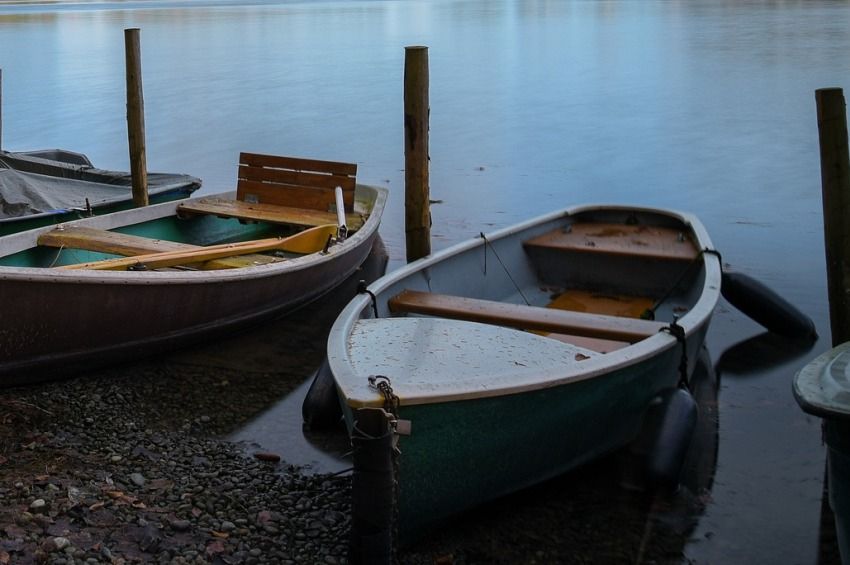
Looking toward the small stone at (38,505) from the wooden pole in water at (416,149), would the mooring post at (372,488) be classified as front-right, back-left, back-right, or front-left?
front-left

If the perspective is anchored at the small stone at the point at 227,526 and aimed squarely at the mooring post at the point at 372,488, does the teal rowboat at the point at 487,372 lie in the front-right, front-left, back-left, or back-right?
front-left

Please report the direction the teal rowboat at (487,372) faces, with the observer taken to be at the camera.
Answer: facing the viewer and to the left of the viewer

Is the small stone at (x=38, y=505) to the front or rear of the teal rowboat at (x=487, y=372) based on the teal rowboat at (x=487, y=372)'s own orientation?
to the front

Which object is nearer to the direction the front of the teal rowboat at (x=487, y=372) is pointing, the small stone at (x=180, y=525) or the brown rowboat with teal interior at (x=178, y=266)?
the small stone

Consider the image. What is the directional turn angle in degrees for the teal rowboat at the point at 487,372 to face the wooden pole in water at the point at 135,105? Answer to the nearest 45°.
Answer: approximately 90° to its right

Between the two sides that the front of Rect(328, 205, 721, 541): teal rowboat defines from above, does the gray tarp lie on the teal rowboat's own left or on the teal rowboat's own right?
on the teal rowboat's own right

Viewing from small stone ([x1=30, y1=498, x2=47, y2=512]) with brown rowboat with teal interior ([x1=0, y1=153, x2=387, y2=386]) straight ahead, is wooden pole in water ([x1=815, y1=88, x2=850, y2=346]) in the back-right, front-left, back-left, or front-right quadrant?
front-right

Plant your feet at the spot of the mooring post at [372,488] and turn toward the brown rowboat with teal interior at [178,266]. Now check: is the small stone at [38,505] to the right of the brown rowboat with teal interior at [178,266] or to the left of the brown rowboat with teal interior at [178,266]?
left

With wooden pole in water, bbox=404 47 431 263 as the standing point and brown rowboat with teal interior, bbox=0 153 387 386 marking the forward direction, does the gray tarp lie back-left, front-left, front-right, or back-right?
front-right
